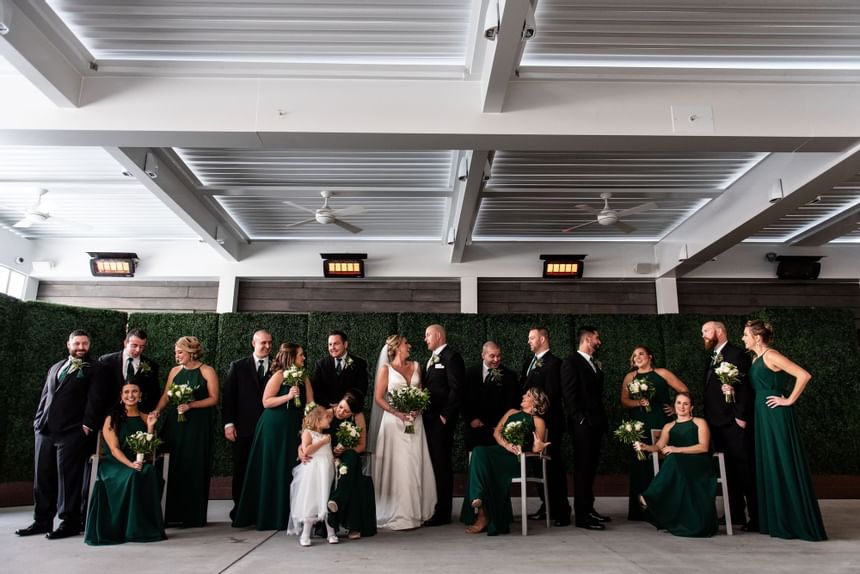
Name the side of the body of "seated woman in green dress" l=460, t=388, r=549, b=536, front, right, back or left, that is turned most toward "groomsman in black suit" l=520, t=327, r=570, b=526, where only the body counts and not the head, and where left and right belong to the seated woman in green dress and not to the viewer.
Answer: back

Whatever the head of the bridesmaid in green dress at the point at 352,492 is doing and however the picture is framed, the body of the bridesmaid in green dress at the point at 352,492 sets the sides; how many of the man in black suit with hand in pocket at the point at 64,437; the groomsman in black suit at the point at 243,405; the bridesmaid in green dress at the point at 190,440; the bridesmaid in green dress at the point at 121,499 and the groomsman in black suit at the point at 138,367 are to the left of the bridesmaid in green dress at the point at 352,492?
0

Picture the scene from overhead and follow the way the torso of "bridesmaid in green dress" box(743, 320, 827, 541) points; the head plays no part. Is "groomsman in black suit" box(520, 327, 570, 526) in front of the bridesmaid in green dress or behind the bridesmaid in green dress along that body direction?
in front

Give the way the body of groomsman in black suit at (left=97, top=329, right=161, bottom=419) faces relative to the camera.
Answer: toward the camera

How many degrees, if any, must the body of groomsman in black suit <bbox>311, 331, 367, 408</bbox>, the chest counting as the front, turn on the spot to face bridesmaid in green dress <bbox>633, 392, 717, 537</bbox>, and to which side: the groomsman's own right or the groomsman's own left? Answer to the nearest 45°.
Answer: approximately 90° to the groomsman's own left

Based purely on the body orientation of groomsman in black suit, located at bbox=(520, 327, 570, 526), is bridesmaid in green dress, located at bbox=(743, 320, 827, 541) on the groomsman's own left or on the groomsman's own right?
on the groomsman's own left

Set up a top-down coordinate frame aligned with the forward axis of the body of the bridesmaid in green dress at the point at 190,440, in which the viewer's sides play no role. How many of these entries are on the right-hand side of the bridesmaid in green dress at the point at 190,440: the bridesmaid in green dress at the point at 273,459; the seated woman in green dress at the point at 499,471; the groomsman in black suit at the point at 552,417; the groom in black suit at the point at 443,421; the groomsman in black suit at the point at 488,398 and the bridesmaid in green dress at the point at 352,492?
0

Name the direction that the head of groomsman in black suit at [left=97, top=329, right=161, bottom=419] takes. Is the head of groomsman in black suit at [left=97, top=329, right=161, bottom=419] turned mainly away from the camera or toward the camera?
toward the camera

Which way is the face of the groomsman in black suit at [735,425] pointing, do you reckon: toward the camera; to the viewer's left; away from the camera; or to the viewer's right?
to the viewer's left

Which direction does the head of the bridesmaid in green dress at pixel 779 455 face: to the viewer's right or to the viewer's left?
to the viewer's left

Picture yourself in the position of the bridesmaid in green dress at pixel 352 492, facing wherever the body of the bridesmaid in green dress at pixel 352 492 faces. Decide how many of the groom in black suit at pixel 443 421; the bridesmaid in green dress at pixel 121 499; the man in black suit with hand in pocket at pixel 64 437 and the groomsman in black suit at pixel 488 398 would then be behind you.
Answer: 2

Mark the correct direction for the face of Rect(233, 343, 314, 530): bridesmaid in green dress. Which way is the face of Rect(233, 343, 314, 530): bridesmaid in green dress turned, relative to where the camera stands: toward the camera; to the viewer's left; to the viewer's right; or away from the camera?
to the viewer's right

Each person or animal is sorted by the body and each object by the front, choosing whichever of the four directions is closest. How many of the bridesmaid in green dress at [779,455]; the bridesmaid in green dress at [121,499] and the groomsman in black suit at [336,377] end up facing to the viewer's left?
1

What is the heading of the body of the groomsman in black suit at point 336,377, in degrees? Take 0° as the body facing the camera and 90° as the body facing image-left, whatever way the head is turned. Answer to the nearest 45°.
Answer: approximately 0°

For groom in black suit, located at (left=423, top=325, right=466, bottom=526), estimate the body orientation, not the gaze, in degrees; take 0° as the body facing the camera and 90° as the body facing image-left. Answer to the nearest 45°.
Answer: approximately 90°

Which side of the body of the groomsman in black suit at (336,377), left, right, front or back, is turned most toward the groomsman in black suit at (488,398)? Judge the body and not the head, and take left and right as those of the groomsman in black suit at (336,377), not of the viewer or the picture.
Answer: left

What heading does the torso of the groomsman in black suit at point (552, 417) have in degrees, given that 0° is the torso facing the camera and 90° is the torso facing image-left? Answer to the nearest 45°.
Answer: approximately 45°

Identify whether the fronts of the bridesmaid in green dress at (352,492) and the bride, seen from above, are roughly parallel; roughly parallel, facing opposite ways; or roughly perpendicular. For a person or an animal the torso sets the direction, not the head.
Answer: roughly perpendicular

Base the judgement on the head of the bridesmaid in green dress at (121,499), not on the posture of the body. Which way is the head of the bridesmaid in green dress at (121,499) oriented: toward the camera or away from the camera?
toward the camera
